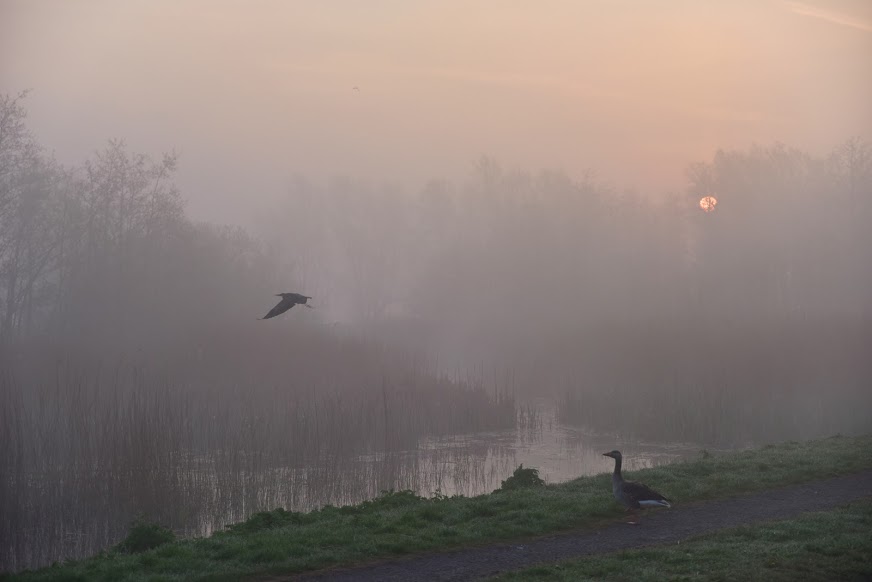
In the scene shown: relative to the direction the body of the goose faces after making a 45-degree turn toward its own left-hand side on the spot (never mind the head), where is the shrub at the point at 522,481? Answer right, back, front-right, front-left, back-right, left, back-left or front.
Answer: right

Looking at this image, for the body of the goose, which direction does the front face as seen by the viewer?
to the viewer's left
